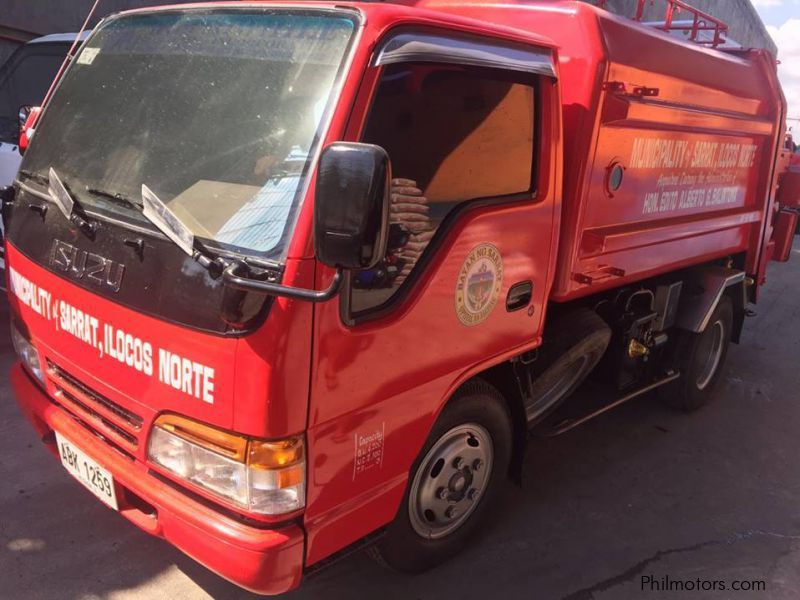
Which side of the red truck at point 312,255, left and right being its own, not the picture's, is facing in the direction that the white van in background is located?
right

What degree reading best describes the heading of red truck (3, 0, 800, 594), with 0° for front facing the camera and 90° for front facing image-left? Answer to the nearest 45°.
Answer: approximately 45°
